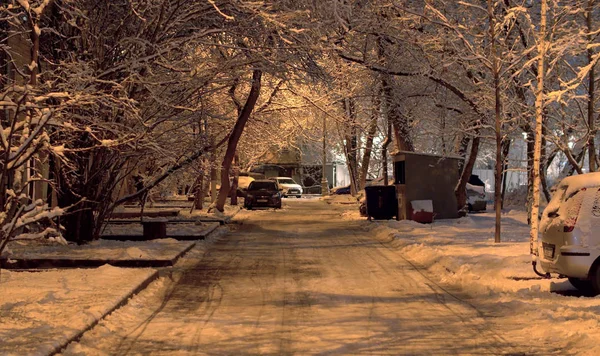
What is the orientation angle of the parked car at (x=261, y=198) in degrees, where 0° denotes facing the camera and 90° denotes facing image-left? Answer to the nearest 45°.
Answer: approximately 0°

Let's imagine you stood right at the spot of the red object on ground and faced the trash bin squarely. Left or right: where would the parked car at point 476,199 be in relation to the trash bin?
right

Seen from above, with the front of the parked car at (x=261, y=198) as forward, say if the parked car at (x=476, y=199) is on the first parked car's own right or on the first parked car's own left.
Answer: on the first parked car's own left

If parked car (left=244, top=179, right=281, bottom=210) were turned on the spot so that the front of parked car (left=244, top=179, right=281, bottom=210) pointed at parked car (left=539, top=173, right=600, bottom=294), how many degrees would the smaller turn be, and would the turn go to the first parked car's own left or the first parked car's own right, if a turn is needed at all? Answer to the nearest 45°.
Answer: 0° — it already faces it
